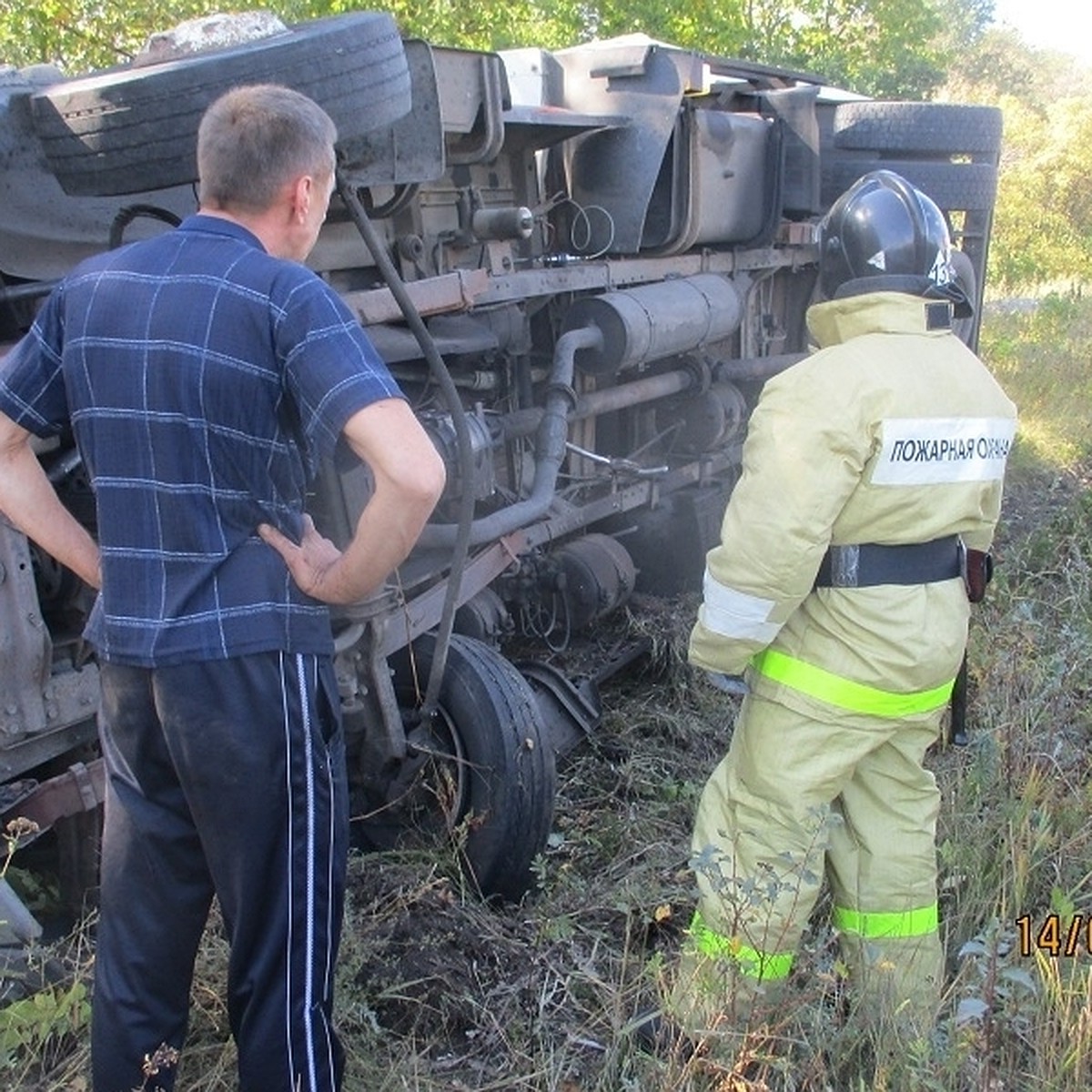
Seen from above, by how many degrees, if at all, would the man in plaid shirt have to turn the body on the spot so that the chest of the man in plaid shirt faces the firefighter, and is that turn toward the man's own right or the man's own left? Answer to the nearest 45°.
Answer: approximately 45° to the man's own right

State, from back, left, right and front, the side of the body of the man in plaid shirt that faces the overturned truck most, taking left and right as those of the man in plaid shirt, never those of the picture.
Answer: front

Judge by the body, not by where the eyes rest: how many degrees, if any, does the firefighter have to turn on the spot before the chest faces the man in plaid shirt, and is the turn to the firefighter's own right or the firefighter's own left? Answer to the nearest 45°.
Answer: approximately 90° to the firefighter's own left

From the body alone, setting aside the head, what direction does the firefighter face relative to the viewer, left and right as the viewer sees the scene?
facing away from the viewer and to the left of the viewer

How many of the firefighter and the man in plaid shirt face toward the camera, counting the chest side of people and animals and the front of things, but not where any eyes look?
0

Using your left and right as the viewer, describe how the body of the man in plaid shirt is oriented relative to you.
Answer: facing away from the viewer and to the right of the viewer

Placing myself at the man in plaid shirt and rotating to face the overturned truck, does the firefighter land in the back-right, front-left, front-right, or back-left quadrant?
front-right
